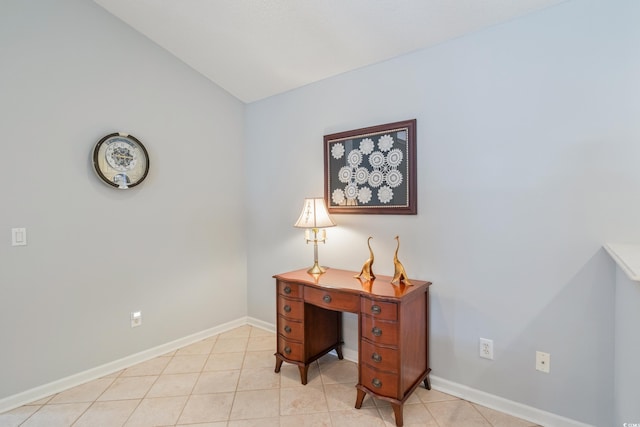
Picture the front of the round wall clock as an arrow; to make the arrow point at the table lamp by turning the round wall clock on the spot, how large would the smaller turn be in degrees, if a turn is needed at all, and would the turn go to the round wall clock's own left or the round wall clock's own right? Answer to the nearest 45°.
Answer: approximately 45° to the round wall clock's own left

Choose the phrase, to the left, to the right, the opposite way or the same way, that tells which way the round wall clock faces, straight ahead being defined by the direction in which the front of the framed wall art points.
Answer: to the left

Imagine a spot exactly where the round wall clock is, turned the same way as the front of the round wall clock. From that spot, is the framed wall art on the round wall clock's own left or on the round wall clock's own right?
on the round wall clock's own left

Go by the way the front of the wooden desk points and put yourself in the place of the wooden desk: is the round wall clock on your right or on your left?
on your right

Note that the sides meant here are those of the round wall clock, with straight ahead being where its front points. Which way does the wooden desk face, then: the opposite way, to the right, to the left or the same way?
to the right

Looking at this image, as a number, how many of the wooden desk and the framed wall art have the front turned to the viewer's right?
0

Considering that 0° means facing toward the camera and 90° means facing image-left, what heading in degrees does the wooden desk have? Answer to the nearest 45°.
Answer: approximately 45°
